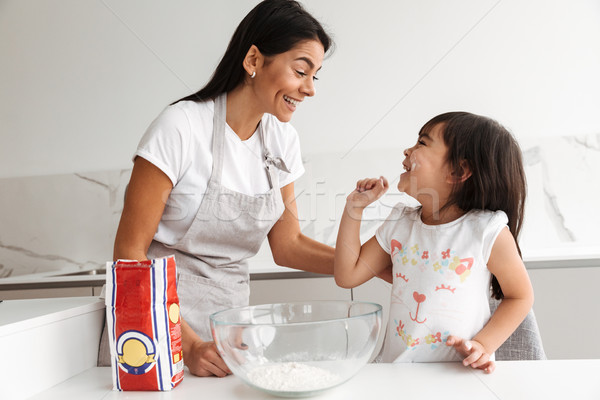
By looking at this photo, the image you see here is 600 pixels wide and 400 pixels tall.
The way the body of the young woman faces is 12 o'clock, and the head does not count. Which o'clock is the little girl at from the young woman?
The little girl is roughly at 11 o'clock from the young woman.

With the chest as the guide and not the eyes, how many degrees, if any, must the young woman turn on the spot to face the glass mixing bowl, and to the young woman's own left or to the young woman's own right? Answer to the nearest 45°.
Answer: approximately 45° to the young woman's own right

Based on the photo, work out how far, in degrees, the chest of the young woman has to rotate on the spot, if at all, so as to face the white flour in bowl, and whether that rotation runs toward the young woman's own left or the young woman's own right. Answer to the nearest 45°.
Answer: approximately 45° to the young woman's own right

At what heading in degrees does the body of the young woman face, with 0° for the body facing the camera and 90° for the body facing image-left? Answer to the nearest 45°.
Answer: approximately 315°
